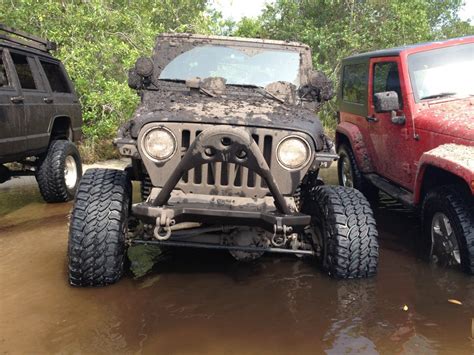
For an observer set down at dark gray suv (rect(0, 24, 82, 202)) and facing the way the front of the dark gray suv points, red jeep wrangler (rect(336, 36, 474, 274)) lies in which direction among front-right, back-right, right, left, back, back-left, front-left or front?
left

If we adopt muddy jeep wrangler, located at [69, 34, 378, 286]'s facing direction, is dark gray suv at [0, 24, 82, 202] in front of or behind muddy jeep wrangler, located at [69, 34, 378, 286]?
behind

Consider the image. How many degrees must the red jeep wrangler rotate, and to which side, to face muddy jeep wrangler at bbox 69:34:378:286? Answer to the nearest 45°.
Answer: approximately 90° to its right

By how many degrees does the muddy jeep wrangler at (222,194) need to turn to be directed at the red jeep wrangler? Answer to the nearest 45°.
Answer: approximately 135° to its left

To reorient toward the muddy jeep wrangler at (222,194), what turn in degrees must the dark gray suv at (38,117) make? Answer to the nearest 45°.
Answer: approximately 45° to its left

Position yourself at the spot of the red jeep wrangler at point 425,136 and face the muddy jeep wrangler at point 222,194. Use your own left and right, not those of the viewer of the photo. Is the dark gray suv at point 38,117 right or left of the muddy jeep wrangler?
right

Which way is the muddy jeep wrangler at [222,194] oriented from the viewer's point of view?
toward the camera

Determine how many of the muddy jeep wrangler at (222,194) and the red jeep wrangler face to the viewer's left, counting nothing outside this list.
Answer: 0
